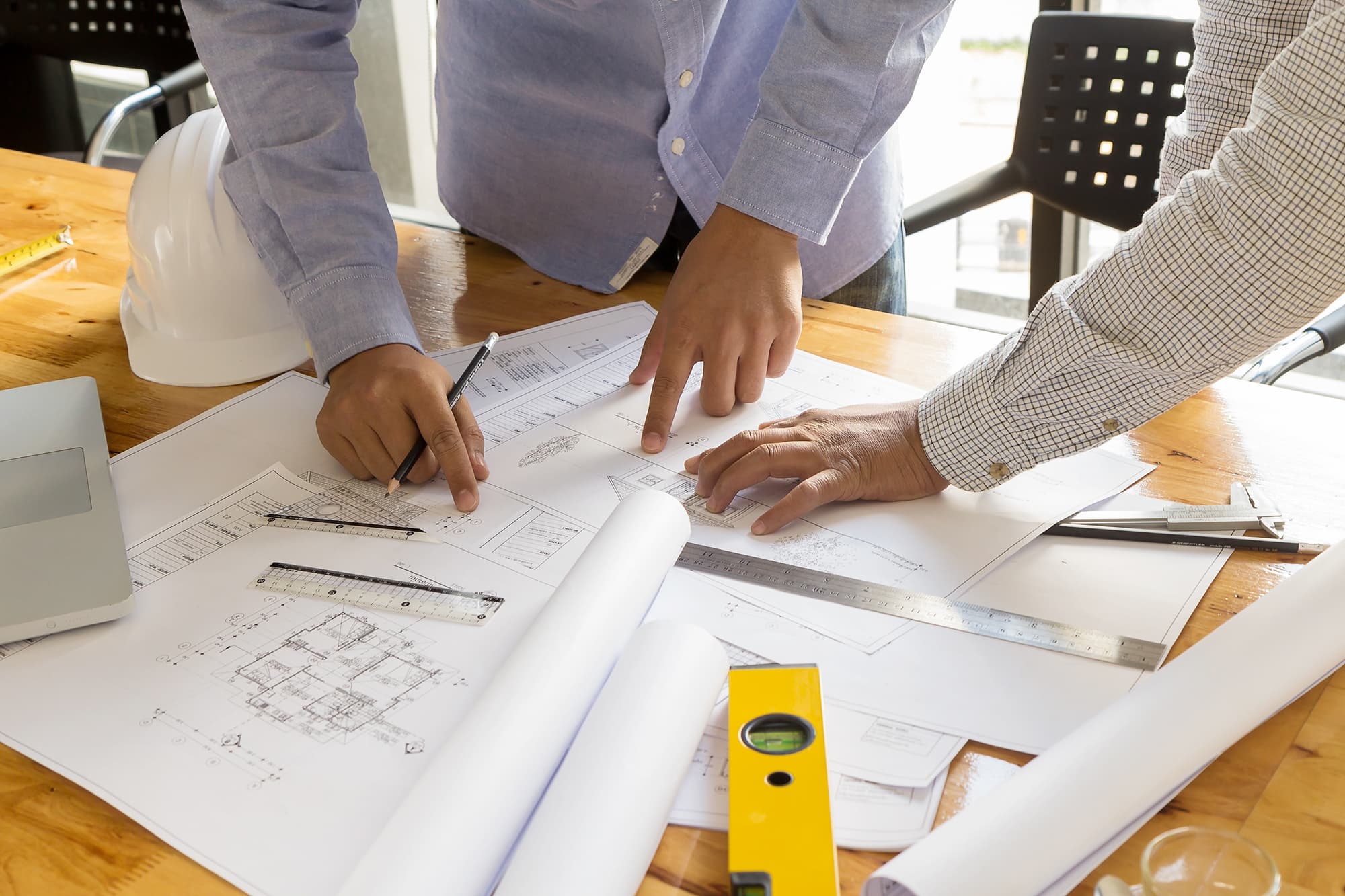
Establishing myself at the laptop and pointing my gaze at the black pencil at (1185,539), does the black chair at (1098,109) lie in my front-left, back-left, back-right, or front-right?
front-left

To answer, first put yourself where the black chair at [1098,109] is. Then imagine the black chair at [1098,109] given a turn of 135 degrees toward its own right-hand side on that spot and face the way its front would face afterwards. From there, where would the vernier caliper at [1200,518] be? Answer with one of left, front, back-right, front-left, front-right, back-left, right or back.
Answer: back

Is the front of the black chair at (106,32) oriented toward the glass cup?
no

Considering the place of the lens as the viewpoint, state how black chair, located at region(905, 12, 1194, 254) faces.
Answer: facing the viewer and to the left of the viewer

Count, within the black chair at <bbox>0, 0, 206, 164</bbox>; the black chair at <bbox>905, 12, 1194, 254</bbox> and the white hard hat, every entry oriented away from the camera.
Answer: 0

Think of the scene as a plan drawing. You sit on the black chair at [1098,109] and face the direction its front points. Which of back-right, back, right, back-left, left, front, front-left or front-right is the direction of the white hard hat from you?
front

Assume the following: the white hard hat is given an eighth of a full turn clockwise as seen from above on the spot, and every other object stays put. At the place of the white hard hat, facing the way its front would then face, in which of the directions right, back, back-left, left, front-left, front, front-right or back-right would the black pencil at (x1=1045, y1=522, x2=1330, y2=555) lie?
front-left

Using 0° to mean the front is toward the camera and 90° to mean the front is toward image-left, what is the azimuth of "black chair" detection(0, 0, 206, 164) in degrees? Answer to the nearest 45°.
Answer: approximately 45°

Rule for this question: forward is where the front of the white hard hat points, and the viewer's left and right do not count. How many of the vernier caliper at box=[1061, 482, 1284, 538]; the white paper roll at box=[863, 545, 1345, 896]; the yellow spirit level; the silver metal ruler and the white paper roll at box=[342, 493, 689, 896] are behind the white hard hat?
0

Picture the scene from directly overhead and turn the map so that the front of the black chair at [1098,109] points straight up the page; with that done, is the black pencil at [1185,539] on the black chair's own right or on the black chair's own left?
on the black chair's own left

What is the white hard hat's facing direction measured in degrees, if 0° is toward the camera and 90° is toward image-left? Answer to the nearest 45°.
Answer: approximately 315°

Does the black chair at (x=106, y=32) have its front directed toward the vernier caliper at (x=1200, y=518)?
no

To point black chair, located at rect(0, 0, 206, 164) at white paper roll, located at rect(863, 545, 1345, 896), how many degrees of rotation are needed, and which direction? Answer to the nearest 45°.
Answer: approximately 45° to its left

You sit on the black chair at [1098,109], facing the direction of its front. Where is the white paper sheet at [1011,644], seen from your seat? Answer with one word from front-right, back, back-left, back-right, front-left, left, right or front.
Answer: front-left

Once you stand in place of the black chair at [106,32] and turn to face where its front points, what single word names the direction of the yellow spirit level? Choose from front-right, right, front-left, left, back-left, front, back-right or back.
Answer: front-left

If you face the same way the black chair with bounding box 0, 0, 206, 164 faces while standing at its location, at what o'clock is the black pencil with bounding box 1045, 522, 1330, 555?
The black pencil is roughly at 10 o'clock from the black chair.
